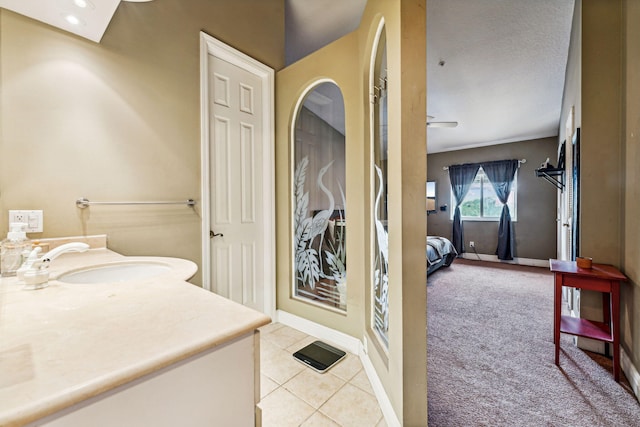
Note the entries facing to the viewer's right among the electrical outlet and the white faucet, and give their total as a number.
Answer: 1

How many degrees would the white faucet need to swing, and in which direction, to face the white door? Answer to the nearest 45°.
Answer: approximately 45° to its left

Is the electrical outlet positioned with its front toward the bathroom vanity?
yes

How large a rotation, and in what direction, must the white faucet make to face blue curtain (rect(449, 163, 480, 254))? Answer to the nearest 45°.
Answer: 0° — it already faces it

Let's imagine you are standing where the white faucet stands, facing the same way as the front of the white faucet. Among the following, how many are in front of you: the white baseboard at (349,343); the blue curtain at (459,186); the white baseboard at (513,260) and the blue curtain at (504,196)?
4

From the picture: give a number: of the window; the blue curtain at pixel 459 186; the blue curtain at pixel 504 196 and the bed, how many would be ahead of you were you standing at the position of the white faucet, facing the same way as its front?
4

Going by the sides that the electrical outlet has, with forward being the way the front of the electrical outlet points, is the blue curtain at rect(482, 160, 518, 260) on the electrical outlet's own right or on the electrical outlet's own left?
on the electrical outlet's own left

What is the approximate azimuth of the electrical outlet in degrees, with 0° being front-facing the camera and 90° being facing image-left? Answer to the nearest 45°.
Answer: approximately 0°

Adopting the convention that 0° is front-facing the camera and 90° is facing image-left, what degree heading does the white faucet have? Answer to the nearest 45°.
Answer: approximately 270°

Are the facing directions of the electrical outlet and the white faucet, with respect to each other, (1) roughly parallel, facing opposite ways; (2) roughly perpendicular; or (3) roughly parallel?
roughly perpendicular

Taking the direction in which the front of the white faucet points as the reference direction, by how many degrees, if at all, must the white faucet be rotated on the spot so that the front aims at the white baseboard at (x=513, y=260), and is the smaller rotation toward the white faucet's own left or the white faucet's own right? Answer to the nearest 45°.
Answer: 0° — it already faces it

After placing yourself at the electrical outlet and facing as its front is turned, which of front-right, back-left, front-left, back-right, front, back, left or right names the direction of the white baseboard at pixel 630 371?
front-left
